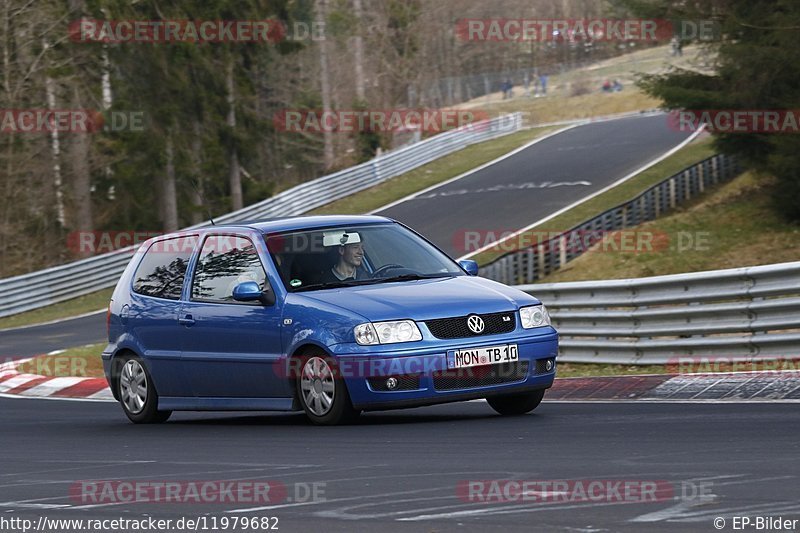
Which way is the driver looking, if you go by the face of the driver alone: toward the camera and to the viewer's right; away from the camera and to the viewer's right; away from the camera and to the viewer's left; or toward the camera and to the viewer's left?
toward the camera and to the viewer's right

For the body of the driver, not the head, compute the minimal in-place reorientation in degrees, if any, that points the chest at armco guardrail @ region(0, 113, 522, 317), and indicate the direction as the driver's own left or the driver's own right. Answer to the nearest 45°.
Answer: approximately 135° to the driver's own left

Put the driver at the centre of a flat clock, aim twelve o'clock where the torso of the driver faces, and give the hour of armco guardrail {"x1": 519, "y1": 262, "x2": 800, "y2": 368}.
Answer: The armco guardrail is roughly at 9 o'clock from the driver.

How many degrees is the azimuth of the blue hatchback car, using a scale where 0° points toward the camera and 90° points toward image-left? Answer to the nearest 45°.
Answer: approximately 315°

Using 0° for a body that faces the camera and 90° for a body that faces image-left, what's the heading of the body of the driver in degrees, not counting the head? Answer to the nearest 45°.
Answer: approximately 315°

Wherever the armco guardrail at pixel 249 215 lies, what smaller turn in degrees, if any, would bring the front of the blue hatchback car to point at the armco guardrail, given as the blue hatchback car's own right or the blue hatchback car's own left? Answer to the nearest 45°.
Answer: approximately 135° to the blue hatchback car's own left

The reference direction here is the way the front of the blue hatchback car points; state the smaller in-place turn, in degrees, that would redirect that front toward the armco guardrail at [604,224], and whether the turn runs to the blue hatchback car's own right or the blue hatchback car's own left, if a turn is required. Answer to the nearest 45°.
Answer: approximately 135° to the blue hatchback car's own left
